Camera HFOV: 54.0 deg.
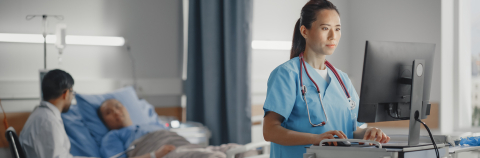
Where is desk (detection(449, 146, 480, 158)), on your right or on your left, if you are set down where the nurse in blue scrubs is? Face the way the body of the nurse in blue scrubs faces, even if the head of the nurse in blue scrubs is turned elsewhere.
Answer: on your left

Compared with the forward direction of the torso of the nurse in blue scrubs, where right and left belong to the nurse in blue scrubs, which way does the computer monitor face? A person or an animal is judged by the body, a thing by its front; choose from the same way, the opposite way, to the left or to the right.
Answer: the opposite way

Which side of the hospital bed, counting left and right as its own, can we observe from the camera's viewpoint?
right

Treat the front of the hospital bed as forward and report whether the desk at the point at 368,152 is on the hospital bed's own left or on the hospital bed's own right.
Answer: on the hospital bed's own right

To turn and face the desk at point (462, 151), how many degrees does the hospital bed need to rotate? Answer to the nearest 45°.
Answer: approximately 45° to its right

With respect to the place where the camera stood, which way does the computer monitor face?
facing away from the viewer and to the left of the viewer

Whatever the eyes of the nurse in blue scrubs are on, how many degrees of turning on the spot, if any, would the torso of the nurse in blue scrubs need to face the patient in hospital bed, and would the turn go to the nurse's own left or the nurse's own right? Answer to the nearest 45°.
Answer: approximately 180°

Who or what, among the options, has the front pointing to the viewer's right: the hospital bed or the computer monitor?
the hospital bed

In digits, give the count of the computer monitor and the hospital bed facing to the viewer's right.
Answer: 1

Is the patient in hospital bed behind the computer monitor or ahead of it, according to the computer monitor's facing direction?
ahead

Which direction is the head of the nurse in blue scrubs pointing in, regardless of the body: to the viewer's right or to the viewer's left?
to the viewer's right

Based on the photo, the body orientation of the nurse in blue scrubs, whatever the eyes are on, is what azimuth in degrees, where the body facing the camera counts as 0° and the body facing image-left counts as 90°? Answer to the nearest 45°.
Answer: approximately 315°

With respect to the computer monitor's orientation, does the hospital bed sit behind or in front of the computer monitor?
in front

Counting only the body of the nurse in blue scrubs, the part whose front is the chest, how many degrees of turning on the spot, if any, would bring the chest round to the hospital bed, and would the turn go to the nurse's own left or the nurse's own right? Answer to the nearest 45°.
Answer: approximately 180°
